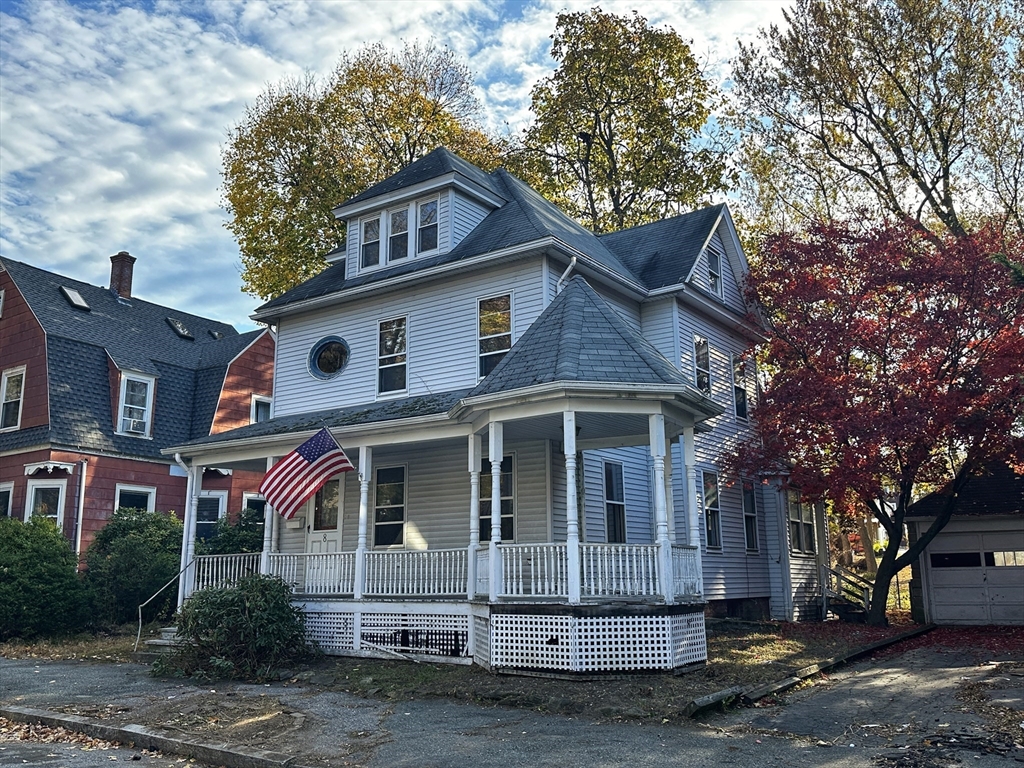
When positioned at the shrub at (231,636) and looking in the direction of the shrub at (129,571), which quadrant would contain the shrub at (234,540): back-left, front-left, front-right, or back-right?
front-right

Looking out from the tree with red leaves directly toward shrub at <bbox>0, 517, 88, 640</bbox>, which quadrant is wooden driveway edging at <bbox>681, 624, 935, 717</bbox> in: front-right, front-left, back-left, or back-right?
front-left

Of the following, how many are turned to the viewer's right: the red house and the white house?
0

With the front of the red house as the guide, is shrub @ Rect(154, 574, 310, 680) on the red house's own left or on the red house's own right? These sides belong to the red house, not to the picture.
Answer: on the red house's own left

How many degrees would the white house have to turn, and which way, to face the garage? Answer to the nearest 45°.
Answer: approximately 180°

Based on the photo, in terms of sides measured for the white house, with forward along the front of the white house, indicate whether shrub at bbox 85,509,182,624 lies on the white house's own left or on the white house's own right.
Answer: on the white house's own right

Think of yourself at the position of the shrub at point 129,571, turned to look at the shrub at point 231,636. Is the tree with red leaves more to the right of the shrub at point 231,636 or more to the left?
left

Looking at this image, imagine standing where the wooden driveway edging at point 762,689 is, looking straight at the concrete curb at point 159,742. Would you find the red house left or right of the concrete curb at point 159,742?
right

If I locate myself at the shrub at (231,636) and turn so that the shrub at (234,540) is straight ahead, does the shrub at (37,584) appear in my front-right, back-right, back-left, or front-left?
front-left

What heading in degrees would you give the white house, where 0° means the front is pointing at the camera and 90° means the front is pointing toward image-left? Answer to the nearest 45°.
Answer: approximately 45°

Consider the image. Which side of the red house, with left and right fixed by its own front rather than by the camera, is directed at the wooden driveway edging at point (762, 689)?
left

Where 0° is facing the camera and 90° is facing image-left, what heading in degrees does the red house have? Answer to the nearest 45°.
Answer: approximately 45°

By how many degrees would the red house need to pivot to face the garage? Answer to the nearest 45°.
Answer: approximately 90° to its left

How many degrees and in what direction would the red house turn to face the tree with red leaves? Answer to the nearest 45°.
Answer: approximately 90° to its left

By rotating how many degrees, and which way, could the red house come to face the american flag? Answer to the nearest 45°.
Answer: approximately 45° to its left

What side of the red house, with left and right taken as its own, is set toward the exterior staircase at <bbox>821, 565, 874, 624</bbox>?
left

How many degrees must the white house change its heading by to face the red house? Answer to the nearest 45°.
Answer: approximately 90° to its right
